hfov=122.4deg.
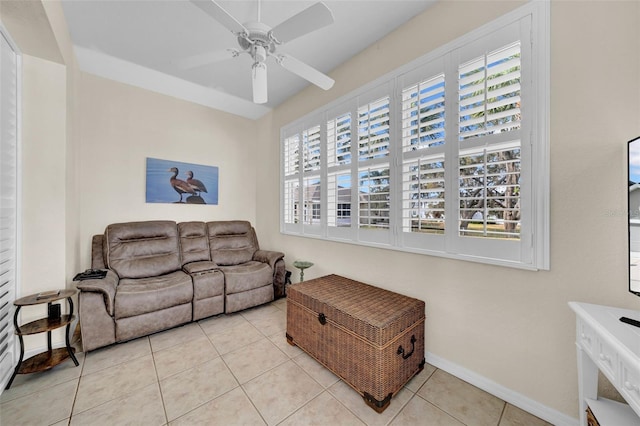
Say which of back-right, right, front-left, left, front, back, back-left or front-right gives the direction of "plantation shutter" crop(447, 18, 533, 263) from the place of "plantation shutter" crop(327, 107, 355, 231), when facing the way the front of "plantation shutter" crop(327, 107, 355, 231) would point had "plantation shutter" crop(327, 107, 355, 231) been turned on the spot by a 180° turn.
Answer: right

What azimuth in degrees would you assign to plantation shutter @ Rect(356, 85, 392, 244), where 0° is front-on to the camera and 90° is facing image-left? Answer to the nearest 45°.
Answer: approximately 45°

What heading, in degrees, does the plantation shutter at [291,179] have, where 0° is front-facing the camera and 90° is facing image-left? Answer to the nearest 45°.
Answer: approximately 45°

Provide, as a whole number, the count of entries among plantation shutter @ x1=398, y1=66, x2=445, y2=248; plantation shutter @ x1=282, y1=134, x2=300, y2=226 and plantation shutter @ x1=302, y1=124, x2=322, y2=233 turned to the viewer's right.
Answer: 0

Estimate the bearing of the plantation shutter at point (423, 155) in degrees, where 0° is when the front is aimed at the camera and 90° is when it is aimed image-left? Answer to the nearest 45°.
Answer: approximately 45°

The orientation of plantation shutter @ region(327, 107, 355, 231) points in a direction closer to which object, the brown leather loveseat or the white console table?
the brown leather loveseat

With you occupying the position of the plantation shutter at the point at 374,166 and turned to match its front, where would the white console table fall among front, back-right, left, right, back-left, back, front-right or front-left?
left

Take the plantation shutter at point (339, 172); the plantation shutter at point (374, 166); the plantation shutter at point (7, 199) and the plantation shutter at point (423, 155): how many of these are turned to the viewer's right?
1

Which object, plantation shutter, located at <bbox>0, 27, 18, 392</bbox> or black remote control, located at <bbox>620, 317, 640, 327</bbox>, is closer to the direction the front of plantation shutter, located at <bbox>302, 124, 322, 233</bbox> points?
the plantation shutter

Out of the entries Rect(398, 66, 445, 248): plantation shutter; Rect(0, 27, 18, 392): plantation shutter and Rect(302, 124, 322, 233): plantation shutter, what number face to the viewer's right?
1

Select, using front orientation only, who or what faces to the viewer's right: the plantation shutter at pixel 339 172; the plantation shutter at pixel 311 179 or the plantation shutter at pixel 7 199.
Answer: the plantation shutter at pixel 7 199

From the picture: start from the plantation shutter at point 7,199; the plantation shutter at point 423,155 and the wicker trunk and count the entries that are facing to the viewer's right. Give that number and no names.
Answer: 1

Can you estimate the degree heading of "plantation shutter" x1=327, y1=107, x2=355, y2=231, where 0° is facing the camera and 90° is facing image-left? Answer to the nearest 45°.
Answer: approximately 45°

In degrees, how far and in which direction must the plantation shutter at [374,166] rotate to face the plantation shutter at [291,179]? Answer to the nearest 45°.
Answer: approximately 90° to its right

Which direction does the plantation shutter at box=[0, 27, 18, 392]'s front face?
to the viewer's right
